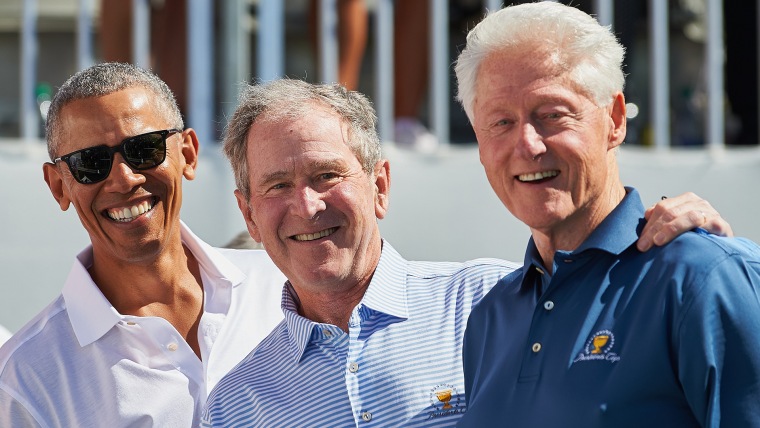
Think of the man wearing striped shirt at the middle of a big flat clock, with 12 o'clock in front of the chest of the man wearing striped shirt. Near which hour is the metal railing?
The metal railing is roughly at 6 o'clock from the man wearing striped shirt.

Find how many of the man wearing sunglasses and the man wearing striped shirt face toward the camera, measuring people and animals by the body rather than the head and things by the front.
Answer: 2

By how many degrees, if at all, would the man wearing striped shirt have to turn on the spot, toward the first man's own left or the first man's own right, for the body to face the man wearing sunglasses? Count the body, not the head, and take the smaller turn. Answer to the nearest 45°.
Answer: approximately 135° to the first man's own right

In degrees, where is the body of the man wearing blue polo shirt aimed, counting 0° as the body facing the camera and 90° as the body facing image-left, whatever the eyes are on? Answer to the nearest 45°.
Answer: approximately 45°

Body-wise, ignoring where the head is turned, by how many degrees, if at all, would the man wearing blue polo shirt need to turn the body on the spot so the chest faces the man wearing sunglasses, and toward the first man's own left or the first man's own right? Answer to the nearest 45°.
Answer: approximately 90° to the first man's own right

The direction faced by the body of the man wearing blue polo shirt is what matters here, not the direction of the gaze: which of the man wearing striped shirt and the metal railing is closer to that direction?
the man wearing striped shirt

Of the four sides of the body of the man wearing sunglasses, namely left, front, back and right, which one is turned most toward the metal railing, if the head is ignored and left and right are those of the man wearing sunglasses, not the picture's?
back

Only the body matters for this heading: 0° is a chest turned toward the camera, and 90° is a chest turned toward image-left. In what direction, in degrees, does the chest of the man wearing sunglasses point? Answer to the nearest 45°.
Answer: approximately 0°

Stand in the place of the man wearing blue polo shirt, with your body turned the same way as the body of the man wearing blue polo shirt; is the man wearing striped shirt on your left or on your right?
on your right

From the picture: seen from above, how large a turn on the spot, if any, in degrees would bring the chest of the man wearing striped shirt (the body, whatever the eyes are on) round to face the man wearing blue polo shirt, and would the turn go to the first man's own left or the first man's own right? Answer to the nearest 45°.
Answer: approximately 45° to the first man's own left
